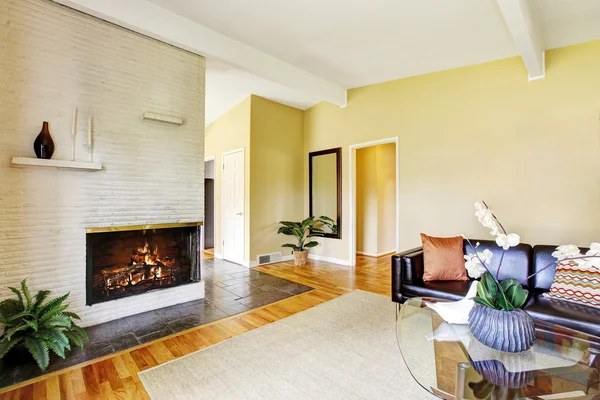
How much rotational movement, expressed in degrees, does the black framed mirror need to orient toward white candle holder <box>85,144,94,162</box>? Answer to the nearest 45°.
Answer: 0° — it already faces it

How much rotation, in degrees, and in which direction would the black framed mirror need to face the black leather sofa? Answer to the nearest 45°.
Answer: approximately 90° to its left

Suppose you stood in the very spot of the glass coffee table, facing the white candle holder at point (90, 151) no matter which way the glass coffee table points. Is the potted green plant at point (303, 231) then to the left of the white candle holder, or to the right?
right

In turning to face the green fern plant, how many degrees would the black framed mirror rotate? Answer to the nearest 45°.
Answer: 0° — it already faces it

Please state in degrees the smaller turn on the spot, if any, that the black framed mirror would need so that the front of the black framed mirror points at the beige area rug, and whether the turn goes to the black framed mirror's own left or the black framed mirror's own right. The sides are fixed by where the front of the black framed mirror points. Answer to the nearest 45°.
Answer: approximately 45° to the black framed mirror's own left

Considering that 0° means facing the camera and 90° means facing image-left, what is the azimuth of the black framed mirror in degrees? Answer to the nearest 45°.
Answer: approximately 45°

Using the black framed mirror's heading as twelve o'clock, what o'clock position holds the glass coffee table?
The glass coffee table is roughly at 10 o'clock from the black framed mirror.
